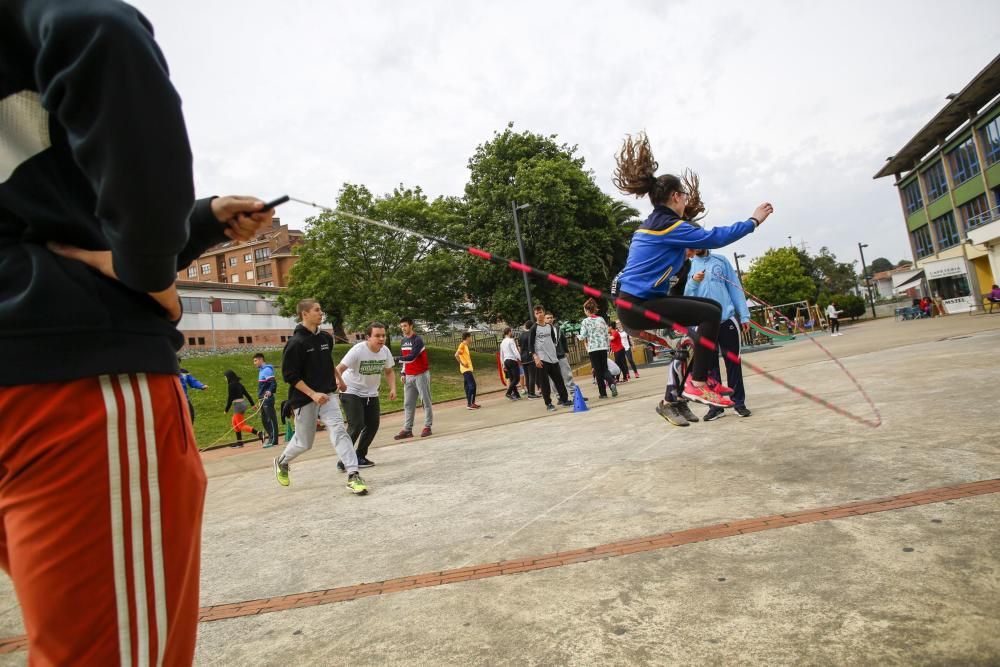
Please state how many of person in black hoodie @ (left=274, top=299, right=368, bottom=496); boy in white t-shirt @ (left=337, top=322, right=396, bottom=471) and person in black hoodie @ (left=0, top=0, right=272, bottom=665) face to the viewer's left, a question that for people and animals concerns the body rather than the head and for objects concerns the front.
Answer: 0

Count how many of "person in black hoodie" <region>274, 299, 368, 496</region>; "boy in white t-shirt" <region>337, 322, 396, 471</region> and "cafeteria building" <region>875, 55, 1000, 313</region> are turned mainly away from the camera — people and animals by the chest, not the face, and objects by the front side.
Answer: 0

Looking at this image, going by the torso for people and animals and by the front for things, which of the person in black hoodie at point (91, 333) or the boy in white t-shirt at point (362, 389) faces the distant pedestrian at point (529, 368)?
the person in black hoodie

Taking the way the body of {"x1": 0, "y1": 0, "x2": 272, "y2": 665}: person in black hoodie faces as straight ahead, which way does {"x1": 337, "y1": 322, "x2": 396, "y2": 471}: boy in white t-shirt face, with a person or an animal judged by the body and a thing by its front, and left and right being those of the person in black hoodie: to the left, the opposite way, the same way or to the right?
to the right

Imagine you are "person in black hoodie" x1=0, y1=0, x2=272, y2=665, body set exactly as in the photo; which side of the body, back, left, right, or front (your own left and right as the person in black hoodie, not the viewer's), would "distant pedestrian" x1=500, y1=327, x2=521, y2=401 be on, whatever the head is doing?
front

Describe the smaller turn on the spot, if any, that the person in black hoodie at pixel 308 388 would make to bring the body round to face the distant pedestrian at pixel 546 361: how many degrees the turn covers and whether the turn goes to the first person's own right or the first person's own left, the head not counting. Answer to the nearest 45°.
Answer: approximately 90° to the first person's own left

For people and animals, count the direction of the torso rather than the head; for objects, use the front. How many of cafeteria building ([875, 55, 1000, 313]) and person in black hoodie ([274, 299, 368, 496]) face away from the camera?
0

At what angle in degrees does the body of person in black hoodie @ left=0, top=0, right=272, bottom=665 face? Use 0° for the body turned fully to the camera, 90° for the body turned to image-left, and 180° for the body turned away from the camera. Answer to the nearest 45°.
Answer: approximately 225°

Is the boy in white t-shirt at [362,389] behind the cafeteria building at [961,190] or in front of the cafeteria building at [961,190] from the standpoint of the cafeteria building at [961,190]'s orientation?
in front

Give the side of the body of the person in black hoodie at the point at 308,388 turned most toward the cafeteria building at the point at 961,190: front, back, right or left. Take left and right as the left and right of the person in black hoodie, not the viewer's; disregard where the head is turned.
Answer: left

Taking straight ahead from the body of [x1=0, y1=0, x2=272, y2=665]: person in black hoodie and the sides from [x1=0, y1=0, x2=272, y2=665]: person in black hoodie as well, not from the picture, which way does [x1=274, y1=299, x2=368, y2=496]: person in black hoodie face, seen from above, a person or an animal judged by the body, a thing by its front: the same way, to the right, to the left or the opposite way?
to the right

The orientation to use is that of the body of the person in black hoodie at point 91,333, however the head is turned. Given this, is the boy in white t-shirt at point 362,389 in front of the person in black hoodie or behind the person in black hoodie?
in front

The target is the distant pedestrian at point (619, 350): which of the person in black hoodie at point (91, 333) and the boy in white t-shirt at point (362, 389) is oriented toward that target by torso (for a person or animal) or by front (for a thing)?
the person in black hoodie

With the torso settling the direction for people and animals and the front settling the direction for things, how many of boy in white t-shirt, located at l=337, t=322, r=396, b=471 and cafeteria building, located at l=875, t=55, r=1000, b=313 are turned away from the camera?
0

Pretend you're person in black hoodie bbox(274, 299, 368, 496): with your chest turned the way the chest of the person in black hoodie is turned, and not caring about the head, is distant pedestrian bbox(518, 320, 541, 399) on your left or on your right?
on your left

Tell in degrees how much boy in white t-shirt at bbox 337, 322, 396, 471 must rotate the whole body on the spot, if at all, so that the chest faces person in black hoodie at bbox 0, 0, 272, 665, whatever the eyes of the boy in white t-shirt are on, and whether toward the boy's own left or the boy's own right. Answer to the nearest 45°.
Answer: approximately 45° to the boy's own right

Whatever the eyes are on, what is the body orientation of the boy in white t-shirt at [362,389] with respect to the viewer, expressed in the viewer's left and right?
facing the viewer and to the right of the viewer

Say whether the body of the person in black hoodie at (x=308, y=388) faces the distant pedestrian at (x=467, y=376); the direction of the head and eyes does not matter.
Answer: no

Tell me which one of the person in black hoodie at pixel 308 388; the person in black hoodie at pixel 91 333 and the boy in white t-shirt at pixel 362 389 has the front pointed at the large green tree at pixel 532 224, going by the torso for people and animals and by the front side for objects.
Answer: the person in black hoodie at pixel 91 333

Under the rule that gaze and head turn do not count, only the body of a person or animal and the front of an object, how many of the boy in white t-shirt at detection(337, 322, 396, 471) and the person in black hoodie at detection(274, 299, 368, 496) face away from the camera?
0
